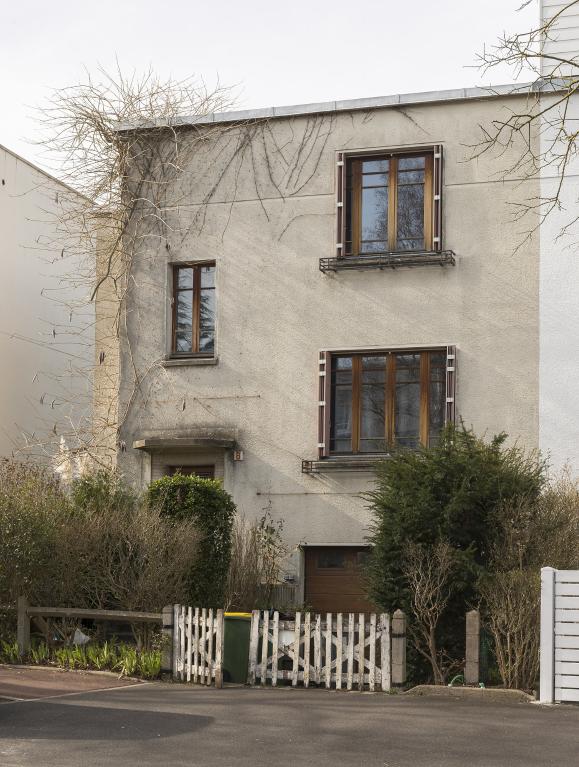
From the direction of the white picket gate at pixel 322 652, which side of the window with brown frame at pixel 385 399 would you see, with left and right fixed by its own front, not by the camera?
front

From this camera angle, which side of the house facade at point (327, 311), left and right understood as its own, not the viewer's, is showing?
front

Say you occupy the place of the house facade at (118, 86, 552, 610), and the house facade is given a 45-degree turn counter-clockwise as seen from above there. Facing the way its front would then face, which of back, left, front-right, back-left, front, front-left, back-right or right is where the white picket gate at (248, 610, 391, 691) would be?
front-right

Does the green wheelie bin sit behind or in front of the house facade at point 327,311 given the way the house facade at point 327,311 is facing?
in front

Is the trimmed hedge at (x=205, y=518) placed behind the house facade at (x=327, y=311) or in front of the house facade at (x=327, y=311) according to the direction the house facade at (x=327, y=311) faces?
in front

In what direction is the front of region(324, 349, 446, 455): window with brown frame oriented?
toward the camera
